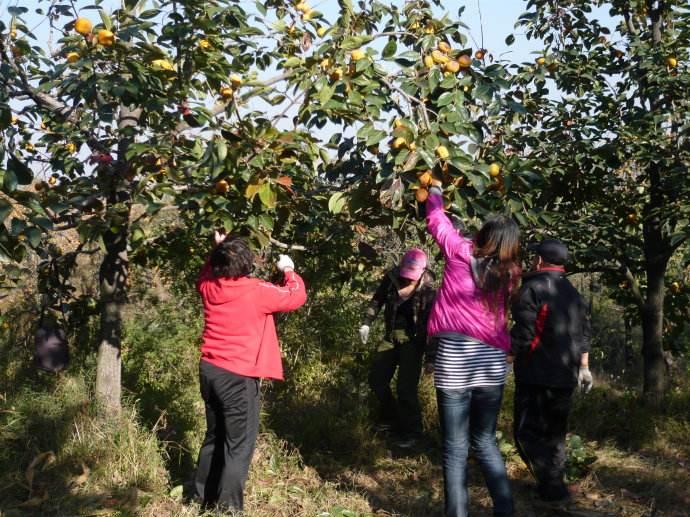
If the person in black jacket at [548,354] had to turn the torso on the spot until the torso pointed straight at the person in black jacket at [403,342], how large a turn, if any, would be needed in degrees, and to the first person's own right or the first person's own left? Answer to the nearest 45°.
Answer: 0° — they already face them

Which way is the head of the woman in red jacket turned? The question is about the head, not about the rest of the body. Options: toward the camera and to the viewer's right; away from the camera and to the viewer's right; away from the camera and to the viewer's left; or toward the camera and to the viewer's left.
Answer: away from the camera and to the viewer's right

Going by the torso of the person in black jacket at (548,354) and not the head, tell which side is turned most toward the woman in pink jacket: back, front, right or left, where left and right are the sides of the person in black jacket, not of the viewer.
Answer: left

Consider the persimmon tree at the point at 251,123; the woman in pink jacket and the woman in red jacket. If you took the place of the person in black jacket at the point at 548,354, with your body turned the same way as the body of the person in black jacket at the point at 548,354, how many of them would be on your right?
0

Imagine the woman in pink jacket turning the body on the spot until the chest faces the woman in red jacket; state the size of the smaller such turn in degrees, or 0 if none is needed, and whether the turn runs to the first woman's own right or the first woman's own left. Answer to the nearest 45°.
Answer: approximately 45° to the first woman's own left

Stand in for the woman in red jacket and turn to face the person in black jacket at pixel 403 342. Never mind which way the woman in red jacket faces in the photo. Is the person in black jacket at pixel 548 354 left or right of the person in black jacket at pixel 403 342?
right

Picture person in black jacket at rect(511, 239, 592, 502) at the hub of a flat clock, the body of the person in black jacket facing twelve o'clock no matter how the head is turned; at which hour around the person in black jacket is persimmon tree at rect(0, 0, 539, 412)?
The persimmon tree is roughly at 9 o'clock from the person in black jacket.

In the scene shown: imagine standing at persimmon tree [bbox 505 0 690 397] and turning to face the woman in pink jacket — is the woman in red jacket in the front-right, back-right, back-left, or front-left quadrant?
front-right

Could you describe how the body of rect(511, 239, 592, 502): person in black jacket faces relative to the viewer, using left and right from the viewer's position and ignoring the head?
facing away from the viewer and to the left of the viewer

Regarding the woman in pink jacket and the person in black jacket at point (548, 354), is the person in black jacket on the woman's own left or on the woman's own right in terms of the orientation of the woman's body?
on the woman's own right

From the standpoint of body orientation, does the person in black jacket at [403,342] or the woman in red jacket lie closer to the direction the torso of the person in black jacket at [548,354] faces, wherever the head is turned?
the person in black jacket

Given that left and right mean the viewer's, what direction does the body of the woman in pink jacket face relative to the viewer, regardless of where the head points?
facing away from the viewer and to the left of the viewer

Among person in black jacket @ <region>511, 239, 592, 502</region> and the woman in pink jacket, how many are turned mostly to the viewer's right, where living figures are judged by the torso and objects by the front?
0

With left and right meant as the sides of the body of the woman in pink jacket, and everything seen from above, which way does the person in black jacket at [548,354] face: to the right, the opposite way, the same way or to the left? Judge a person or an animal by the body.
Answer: the same way

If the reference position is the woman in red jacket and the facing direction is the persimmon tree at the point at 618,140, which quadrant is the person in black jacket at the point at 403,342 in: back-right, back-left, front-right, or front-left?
front-left

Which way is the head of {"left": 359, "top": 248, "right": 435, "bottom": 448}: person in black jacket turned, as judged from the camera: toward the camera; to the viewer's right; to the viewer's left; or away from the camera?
toward the camera

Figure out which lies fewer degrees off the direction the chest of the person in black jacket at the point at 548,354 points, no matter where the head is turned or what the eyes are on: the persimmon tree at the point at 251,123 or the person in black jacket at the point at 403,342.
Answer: the person in black jacket
